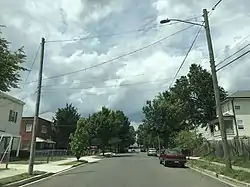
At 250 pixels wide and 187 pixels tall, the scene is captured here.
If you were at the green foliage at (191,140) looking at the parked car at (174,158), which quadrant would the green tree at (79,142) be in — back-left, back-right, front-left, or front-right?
front-right

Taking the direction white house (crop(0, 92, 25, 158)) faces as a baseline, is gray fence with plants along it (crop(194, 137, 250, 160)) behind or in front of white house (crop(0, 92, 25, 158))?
in front

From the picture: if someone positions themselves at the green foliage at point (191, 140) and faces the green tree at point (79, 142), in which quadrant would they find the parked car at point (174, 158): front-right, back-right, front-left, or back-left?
front-left

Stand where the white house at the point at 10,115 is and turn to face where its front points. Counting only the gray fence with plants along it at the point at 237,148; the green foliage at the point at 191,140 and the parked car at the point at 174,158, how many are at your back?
0

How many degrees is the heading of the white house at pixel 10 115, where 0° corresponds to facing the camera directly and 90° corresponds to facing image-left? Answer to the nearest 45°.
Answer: approximately 315°

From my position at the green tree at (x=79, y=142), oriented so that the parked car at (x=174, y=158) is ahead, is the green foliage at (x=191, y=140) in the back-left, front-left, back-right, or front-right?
front-left

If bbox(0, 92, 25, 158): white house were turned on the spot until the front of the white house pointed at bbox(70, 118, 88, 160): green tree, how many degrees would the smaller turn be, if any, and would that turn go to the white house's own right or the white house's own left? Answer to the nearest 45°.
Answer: approximately 45° to the white house's own left

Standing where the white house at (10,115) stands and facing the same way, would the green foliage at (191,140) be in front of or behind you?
in front
